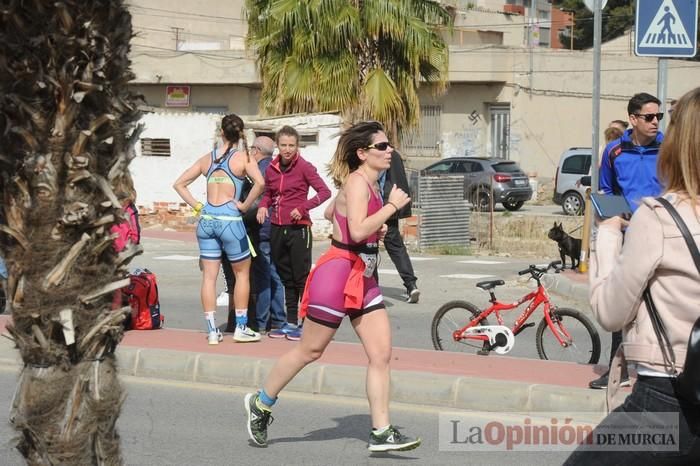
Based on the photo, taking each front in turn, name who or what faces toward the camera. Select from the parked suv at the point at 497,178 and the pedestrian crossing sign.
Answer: the pedestrian crossing sign

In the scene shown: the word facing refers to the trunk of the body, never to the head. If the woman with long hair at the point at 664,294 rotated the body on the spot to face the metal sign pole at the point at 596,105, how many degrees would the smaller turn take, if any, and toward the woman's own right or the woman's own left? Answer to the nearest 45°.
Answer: approximately 45° to the woman's own right

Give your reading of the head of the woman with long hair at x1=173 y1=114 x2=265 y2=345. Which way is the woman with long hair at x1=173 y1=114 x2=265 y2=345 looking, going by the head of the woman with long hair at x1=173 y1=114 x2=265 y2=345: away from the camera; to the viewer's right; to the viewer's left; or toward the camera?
away from the camera

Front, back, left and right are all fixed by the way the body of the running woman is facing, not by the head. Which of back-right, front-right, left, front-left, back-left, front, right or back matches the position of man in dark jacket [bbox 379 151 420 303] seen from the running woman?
left

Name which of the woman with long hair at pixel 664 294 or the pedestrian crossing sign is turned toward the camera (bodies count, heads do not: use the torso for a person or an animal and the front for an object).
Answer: the pedestrian crossing sign

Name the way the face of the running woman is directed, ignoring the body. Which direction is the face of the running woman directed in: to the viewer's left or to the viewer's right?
to the viewer's right

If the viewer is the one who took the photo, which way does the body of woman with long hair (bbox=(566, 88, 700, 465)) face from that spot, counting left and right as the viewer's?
facing away from the viewer and to the left of the viewer

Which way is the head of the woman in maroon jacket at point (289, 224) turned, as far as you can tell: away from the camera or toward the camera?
toward the camera

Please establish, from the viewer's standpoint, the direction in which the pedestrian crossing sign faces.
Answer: facing the viewer
